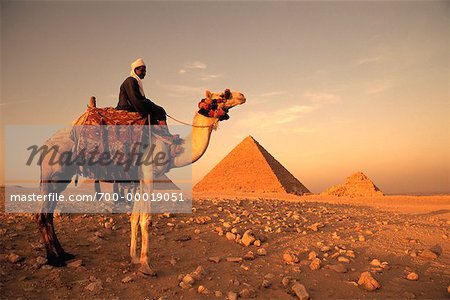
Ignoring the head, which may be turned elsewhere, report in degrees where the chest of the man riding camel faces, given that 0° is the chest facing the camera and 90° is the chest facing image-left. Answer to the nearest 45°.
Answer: approximately 270°

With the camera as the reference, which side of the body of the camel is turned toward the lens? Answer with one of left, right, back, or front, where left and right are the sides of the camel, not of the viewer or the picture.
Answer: right

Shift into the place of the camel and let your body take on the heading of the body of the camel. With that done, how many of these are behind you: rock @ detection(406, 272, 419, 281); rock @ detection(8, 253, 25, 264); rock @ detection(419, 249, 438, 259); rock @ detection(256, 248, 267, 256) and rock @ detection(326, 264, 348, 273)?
1

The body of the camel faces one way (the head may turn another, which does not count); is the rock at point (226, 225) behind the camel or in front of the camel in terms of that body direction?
in front

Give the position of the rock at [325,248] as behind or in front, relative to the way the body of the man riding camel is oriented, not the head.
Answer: in front

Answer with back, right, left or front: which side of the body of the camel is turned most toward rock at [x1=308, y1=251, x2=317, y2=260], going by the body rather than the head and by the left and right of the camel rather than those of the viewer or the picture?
front

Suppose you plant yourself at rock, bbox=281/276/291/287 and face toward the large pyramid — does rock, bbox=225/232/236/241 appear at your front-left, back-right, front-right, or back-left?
front-left

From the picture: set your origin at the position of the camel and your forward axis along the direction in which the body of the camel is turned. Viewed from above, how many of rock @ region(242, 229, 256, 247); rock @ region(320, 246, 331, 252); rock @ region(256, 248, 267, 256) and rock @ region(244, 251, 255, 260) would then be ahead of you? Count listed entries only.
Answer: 4

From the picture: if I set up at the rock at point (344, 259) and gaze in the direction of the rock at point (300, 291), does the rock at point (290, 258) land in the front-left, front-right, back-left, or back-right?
front-right

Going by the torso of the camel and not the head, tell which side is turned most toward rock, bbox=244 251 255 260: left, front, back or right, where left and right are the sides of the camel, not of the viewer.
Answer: front

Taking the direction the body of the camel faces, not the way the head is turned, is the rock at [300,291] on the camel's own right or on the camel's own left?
on the camel's own right

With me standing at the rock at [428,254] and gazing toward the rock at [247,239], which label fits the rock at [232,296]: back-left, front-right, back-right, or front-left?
front-left

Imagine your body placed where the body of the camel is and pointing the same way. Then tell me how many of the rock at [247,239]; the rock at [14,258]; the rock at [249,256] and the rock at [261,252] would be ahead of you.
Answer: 3

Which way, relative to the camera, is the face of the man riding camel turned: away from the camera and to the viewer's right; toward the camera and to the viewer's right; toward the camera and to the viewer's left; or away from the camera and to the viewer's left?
toward the camera and to the viewer's right
